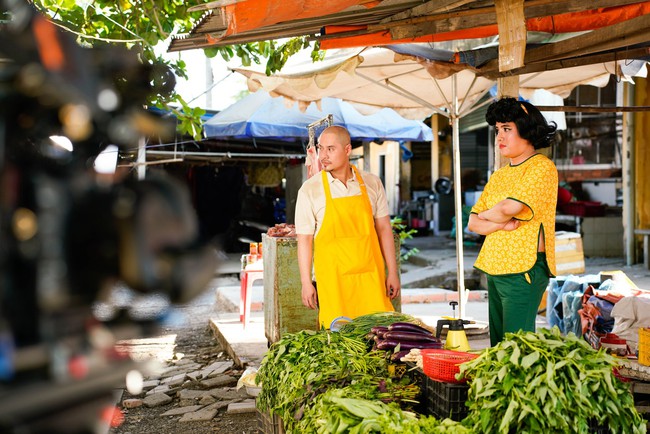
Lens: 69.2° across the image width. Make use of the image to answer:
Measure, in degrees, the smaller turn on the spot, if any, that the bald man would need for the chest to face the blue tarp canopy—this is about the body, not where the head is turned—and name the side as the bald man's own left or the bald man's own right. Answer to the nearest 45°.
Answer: approximately 180°

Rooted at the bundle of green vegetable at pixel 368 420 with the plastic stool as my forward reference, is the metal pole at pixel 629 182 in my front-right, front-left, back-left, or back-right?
front-right

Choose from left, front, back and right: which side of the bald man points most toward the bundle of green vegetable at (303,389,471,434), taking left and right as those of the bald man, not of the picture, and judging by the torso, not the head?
front

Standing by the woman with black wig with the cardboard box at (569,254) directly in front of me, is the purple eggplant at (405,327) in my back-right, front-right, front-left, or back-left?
back-left

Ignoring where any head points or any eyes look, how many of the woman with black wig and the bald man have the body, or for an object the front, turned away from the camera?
0

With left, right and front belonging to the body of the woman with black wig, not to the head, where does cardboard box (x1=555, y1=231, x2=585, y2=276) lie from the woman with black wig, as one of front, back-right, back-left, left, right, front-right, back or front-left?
back-right

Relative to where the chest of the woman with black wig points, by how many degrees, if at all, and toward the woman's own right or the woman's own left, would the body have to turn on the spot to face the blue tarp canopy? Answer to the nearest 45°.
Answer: approximately 90° to the woman's own right

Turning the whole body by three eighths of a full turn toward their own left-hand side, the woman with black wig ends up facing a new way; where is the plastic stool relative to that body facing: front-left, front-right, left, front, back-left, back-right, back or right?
back-left

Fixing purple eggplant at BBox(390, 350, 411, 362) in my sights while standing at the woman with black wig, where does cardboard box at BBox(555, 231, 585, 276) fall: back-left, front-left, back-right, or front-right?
back-right

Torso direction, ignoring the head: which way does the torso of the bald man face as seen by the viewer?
toward the camera

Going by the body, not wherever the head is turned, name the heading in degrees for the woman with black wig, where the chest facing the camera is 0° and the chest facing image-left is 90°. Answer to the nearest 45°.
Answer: approximately 45°

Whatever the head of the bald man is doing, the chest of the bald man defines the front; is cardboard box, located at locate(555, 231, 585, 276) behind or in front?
behind

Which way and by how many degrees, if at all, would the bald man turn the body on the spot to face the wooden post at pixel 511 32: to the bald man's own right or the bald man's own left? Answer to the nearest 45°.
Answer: approximately 45° to the bald man's own left

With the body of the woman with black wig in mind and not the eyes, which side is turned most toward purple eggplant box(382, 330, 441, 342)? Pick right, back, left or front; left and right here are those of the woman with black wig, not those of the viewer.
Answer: front

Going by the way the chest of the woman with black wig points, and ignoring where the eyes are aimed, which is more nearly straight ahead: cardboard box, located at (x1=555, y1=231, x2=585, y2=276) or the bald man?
the bald man

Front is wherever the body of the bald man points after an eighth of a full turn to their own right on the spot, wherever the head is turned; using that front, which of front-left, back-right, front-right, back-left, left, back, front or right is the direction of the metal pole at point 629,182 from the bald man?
back
